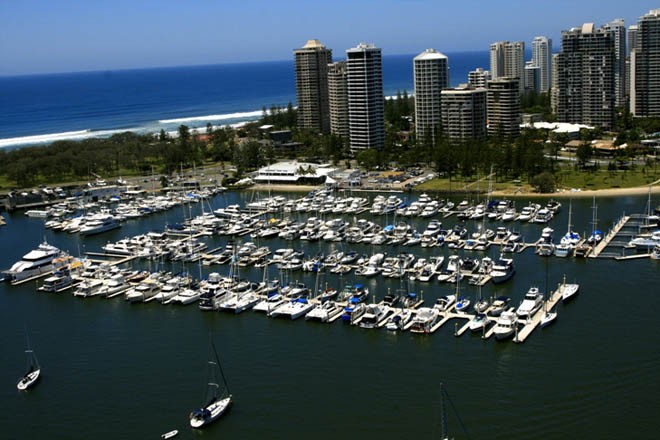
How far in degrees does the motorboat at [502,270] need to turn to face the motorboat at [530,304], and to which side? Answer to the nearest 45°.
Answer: approximately 45° to its left

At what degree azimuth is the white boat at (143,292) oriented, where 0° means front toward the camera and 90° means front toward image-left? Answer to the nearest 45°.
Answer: approximately 45°

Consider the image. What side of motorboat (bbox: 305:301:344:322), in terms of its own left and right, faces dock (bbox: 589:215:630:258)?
back

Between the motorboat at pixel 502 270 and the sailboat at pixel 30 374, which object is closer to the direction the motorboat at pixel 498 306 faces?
the motorboat

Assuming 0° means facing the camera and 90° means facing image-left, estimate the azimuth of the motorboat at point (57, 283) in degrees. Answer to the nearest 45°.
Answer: approximately 45°

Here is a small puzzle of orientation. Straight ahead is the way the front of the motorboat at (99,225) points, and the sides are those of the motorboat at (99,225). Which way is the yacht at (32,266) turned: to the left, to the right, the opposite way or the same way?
the same way

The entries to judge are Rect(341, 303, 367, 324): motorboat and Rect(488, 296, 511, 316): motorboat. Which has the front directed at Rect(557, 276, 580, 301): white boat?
Rect(488, 296, 511, 316): motorboat
